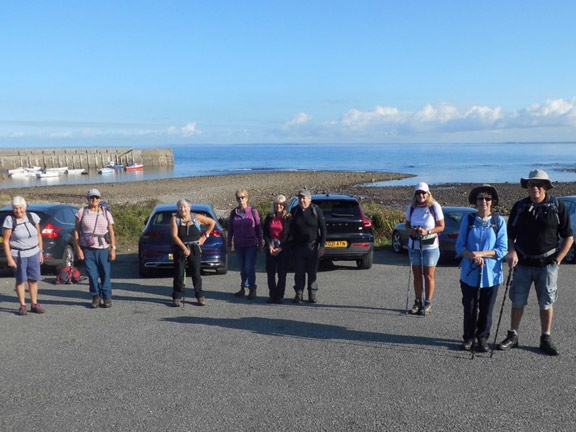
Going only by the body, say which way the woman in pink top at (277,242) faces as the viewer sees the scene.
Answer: toward the camera

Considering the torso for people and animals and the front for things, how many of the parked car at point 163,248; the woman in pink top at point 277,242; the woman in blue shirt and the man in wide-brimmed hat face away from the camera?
1

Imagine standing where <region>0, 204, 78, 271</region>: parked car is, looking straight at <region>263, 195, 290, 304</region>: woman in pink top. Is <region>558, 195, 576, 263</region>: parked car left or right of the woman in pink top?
left

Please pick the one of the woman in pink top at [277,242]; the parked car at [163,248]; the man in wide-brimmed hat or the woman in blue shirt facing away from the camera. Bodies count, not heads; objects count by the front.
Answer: the parked car

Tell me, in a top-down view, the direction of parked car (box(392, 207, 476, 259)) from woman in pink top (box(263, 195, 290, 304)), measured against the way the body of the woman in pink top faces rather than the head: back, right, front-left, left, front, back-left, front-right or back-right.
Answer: back-left

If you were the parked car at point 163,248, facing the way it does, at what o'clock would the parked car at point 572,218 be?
the parked car at point 572,218 is roughly at 3 o'clock from the parked car at point 163,248.

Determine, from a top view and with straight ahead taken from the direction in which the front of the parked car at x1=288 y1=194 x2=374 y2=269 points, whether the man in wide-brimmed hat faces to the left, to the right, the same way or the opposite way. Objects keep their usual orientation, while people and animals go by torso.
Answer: the opposite way

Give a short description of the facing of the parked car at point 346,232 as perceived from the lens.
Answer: facing away from the viewer

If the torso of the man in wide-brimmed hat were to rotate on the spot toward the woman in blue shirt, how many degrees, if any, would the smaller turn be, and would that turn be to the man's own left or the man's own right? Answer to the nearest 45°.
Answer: approximately 90° to the man's own right

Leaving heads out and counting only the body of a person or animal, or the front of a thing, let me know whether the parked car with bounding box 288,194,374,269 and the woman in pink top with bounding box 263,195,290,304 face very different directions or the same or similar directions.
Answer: very different directions

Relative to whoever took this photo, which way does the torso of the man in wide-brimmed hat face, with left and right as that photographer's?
facing the viewer

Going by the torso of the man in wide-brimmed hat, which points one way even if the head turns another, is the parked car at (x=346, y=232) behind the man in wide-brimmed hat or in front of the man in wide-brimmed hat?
behind

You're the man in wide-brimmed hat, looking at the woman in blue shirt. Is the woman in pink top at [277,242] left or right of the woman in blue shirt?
right

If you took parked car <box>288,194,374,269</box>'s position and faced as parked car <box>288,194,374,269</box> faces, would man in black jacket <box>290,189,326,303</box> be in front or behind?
behind

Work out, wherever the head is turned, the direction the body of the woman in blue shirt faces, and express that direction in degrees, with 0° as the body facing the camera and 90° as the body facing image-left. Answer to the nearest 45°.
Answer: approximately 0°

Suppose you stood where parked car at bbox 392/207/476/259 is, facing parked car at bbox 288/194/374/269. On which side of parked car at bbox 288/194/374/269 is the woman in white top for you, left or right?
left

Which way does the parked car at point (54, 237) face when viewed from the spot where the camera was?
facing away from the viewer and to the right of the viewer
